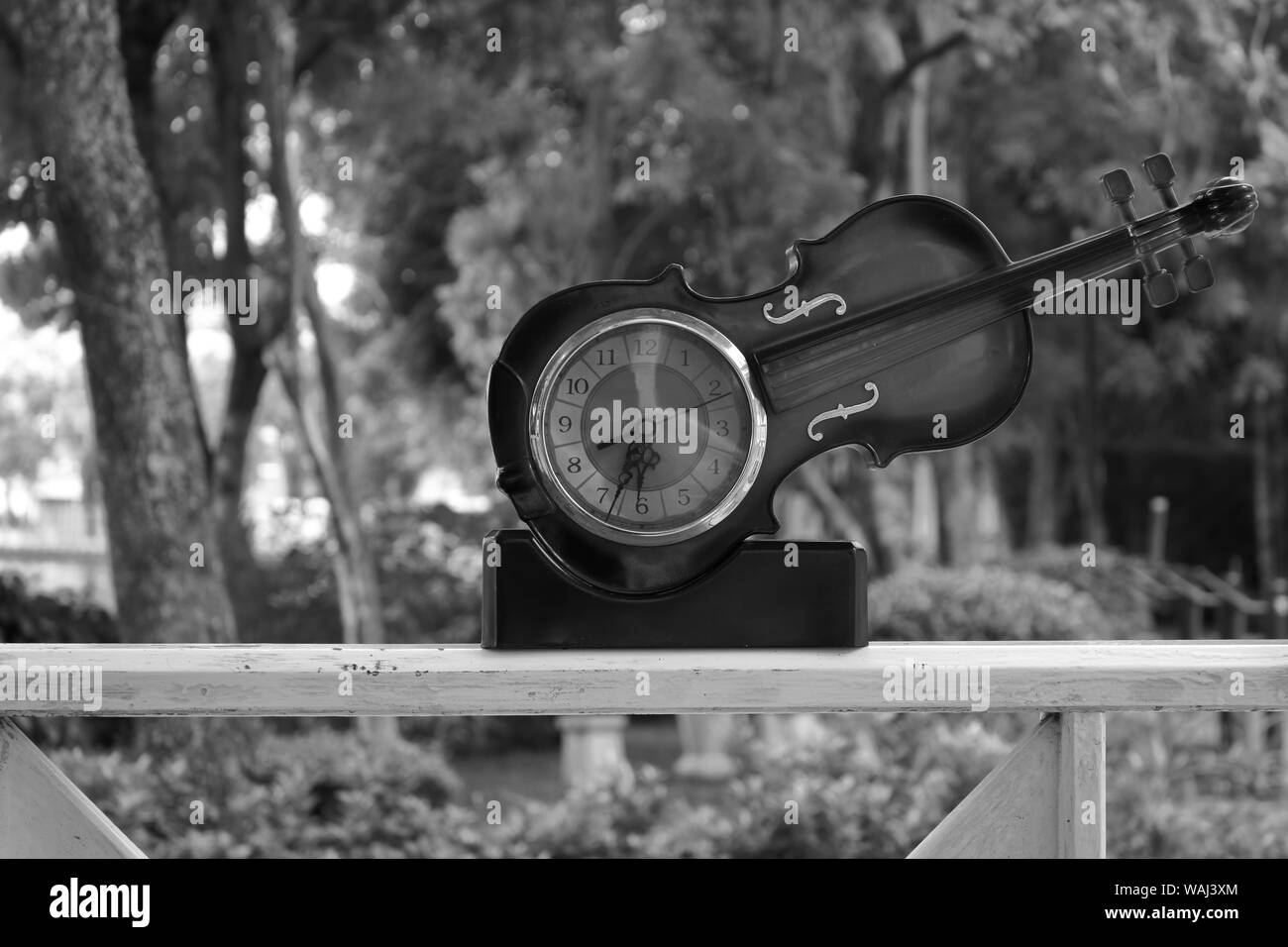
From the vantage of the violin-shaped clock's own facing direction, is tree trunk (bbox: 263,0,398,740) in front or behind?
behind

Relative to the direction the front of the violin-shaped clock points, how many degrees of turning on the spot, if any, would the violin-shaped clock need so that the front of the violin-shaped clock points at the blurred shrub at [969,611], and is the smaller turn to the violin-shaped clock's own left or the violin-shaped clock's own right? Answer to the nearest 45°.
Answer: approximately 180°

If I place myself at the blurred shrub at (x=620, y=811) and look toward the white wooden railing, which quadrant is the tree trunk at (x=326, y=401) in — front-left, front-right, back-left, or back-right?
back-right

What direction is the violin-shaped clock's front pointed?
toward the camera

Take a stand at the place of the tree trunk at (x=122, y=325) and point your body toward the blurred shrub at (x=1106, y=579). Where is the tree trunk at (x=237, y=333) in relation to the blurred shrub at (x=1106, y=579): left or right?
left

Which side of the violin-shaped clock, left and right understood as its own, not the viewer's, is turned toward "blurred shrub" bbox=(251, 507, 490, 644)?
back
